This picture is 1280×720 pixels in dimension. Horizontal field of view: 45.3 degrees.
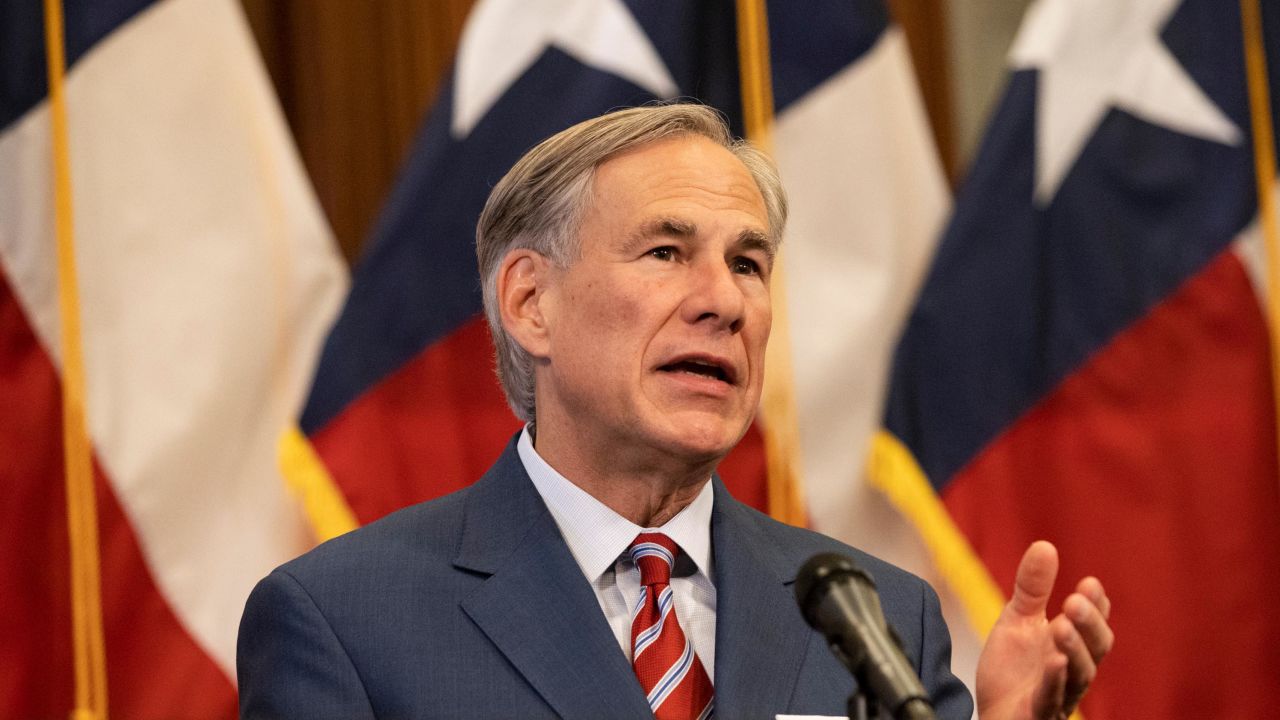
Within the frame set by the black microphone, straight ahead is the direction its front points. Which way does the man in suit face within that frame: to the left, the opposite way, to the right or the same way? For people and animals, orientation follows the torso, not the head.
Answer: the opposite way

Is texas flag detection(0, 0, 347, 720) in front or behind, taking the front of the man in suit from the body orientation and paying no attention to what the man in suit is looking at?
behind

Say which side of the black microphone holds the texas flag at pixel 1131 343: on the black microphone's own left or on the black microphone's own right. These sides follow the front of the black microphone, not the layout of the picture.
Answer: on the black microphone's own right

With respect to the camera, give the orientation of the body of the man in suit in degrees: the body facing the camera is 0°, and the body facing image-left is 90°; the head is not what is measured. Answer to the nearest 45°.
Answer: approximately 315°

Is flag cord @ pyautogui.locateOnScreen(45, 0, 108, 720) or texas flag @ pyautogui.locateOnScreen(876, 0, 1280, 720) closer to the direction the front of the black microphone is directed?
the flag cord

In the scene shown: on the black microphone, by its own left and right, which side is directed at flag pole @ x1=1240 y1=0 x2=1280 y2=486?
right

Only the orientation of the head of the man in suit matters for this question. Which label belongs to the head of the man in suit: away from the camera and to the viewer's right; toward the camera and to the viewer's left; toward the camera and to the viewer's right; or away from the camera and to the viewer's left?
toward the camera and to the viewer's right

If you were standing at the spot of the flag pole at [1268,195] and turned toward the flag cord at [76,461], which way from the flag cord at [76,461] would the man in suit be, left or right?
left

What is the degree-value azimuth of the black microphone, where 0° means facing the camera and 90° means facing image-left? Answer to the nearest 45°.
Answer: approximately 135°
